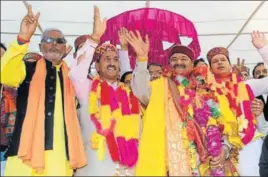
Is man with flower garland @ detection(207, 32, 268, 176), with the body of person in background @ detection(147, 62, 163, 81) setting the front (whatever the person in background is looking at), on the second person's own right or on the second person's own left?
on the second person's own left

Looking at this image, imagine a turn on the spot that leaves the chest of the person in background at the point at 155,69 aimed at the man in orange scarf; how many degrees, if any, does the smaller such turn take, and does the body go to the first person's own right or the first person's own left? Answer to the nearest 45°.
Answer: approximately 45° to the first person's own right

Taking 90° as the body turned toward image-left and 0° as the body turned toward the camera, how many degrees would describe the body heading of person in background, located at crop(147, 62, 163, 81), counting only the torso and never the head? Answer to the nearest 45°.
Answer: approximately 0°

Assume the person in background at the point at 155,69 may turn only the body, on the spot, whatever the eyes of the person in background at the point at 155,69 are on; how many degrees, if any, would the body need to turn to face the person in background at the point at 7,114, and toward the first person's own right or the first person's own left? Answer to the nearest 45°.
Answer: approximately 45° to the first person's own right

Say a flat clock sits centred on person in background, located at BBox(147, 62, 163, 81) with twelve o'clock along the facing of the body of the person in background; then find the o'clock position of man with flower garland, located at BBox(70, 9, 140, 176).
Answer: The man with flower garland is roughly at 1 o'clock from the person in background.
